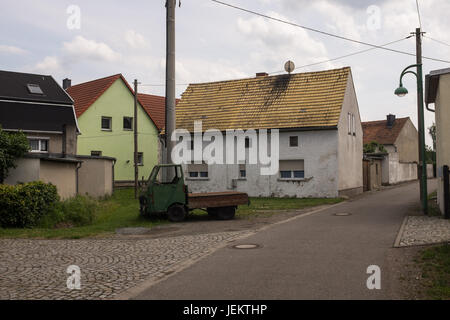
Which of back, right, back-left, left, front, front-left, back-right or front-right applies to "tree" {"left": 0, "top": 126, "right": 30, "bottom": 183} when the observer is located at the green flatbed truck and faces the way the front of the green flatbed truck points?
front

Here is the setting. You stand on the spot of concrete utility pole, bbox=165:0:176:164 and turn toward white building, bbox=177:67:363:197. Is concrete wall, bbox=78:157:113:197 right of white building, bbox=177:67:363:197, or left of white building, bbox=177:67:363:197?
left

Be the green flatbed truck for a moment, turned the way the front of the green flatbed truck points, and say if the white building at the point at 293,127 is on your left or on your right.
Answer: on your right

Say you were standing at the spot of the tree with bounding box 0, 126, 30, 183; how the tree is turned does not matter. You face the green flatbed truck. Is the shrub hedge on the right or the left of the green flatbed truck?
right

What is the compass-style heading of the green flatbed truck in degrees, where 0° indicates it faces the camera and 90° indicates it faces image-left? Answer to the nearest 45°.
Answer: approximately 90°

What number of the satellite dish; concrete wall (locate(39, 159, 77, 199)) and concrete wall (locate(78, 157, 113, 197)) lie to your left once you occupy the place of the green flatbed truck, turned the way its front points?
0

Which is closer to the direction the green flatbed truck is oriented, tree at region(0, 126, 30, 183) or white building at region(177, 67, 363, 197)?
the tree

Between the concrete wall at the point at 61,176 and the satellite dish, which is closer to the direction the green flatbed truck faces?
the concrete wall

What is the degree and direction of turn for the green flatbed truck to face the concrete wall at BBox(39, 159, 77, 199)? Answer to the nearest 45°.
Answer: approximately 45° to its right

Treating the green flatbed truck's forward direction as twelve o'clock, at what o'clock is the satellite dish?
The satellite dish is roughly at 4 o'clock from the green flatbed truck.

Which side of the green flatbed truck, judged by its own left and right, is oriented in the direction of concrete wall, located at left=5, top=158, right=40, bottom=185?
front

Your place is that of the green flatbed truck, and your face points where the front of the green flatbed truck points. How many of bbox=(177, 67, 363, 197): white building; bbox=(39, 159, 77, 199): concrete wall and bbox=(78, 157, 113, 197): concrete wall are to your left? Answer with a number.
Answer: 0
